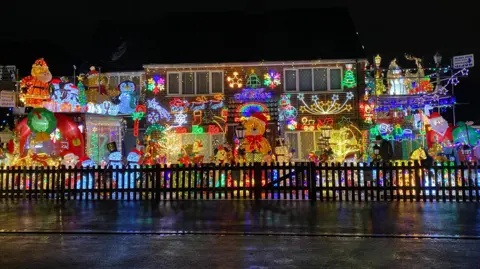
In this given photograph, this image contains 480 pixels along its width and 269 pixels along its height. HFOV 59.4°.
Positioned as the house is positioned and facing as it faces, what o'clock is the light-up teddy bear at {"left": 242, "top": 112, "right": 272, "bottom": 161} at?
The light-up teddy bear is roughly at 12 o'clock from the house.

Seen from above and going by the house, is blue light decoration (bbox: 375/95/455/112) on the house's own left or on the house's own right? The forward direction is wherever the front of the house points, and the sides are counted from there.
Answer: on the house's own left

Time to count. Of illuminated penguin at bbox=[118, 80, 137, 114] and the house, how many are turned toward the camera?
2

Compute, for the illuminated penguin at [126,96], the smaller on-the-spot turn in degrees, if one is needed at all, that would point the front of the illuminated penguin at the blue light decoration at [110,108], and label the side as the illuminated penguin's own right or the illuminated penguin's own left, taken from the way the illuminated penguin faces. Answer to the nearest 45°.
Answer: approximately 45° to the illuminated penguin's own right

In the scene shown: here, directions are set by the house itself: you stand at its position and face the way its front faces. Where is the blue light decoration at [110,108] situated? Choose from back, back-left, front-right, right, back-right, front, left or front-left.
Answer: right

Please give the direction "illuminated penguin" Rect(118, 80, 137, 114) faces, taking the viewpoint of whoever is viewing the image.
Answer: facing the viewer

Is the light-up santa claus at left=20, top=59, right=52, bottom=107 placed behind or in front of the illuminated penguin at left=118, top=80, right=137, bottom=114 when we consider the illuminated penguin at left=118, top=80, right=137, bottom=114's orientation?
in front

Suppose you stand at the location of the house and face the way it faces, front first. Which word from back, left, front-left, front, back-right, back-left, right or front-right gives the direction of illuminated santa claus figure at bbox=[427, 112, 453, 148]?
left

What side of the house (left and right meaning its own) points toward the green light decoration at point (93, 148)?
right

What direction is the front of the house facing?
toward the camera

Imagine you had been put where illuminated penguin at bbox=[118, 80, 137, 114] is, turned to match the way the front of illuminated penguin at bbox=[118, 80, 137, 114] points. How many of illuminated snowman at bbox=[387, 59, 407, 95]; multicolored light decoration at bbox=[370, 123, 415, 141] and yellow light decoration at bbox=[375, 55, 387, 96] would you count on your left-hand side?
3

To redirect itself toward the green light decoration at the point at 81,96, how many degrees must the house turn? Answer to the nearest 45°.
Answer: approximately 90° to its right

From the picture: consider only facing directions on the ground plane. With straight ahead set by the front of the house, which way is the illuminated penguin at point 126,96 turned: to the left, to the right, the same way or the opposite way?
the same way

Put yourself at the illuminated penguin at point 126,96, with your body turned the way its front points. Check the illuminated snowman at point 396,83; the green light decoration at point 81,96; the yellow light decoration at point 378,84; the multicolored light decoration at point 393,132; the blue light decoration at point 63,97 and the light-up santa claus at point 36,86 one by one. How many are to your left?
3
